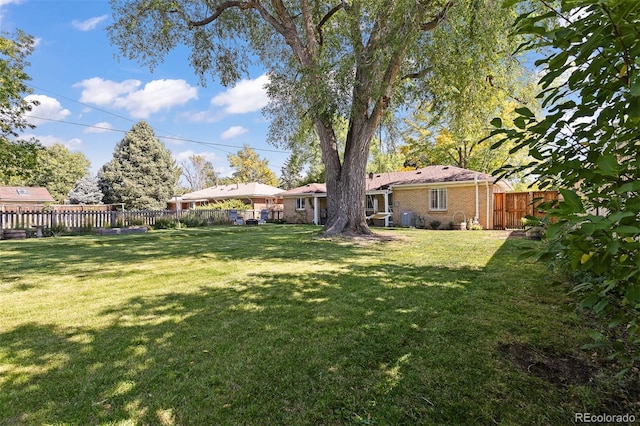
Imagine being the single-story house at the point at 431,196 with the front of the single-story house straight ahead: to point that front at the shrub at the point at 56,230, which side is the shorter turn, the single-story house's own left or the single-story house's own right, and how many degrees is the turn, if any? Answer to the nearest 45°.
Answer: approximately 135° to the single-story house's own left

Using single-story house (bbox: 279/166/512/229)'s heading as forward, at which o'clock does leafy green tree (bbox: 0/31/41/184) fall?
The leafy green tree is roughly at 8 o'clock from the single-story house.

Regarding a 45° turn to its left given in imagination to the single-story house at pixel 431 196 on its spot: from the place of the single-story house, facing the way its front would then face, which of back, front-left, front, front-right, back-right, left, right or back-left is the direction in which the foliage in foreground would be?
back-left

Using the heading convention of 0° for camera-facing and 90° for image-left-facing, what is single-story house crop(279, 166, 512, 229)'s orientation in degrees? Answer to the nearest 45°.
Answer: approximately 180°

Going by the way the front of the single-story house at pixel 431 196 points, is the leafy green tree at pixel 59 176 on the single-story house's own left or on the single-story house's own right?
on the single-story house's own left

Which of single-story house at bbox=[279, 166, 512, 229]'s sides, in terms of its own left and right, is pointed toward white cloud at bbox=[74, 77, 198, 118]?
left

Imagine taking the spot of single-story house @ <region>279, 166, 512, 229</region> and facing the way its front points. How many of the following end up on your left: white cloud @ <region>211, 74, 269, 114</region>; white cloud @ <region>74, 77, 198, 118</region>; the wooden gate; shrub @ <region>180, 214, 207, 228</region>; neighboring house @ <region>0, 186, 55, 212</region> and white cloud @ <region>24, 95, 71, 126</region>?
5
